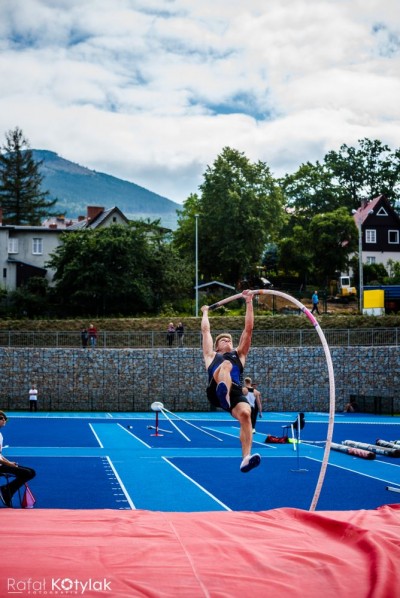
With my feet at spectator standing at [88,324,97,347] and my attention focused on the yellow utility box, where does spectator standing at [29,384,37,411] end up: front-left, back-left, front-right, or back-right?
back-right

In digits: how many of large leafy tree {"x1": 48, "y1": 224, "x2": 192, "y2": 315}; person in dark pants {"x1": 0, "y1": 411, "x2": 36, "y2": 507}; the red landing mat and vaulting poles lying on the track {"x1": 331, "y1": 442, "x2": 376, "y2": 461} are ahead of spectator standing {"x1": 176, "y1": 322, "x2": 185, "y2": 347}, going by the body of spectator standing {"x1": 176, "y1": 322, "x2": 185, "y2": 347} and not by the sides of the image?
3

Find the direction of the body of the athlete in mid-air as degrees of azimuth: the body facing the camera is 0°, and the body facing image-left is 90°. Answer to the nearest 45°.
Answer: approximately 0°

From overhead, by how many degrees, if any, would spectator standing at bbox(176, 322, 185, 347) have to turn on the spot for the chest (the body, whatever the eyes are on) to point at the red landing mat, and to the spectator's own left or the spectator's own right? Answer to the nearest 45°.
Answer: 0° — they already face it

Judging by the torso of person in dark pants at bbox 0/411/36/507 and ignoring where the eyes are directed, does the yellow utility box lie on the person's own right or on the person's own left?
on the person's own left

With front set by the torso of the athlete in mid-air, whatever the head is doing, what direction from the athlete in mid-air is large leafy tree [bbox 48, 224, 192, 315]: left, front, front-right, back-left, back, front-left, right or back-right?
back

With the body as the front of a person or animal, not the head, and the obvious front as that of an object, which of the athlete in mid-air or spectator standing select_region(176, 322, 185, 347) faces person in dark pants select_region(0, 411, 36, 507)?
the spectator standing

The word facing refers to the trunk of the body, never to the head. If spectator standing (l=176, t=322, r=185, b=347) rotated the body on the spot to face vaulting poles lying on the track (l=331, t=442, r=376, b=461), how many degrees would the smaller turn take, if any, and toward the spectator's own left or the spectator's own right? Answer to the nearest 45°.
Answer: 0° — they already face it

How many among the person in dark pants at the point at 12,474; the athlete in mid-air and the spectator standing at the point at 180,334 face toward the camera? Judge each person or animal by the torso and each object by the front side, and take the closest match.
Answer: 2

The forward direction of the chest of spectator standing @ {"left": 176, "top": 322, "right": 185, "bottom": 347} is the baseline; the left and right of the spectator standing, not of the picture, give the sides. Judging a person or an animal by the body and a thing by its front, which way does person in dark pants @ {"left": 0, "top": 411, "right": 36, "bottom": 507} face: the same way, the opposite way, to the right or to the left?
to the left

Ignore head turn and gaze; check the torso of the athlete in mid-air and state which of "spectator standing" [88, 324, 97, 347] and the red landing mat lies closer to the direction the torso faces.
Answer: the red landing mat

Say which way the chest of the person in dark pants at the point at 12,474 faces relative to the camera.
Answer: to the viewer's right

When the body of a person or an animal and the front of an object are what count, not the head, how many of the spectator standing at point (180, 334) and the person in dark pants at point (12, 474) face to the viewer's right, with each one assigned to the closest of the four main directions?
1

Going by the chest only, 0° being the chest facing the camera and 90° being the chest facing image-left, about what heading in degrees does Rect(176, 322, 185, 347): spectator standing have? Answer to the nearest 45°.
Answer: approximately 0°
